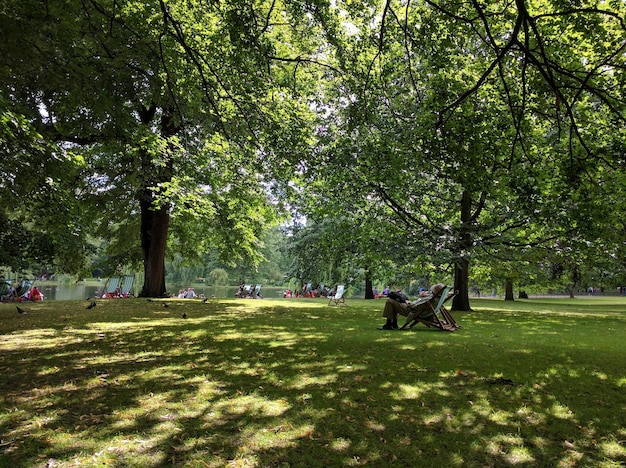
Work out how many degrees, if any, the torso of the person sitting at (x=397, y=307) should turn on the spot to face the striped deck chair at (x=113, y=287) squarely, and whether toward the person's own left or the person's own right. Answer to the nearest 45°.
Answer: approximately 45° to the person's own right

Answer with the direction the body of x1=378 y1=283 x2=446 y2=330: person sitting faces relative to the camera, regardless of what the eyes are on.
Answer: to the viewer's left

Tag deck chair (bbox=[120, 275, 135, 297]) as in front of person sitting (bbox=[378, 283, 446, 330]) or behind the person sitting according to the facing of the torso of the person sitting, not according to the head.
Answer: in front

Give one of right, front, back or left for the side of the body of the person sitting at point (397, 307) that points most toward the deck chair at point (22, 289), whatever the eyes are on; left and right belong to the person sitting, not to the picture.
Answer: front

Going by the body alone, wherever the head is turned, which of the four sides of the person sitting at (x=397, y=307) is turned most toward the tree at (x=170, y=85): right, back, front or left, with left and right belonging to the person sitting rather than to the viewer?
front
